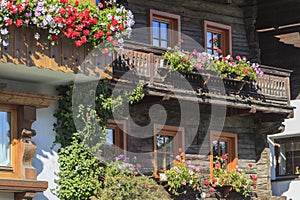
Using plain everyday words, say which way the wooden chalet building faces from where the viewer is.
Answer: facing the viewer and to the right of the viewer
